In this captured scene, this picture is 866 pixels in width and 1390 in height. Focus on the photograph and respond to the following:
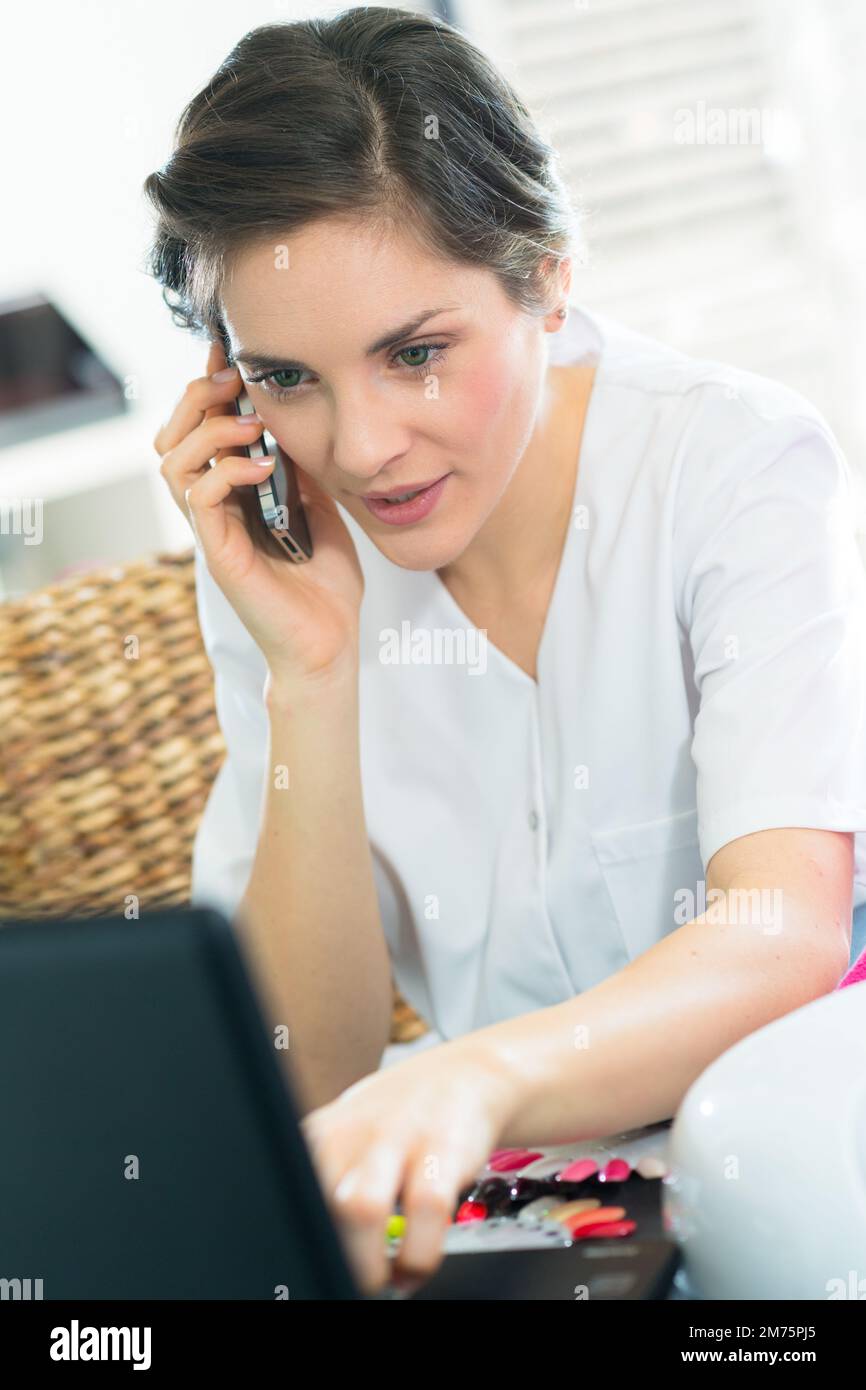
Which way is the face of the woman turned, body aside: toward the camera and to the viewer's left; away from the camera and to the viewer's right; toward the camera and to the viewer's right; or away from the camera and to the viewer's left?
toward the camera and to the viewer's left

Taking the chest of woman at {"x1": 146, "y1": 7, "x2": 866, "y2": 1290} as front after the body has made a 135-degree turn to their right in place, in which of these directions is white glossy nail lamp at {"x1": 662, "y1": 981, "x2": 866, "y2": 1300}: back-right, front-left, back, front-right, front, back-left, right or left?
back

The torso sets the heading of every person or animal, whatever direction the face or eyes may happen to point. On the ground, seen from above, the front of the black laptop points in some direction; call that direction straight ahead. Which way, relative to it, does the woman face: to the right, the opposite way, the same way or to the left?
the opposite way

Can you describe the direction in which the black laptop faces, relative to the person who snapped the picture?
facing away from the viewer and to the right of the viewer

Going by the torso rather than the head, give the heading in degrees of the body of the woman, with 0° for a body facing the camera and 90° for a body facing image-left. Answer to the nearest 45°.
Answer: approximately 45°
